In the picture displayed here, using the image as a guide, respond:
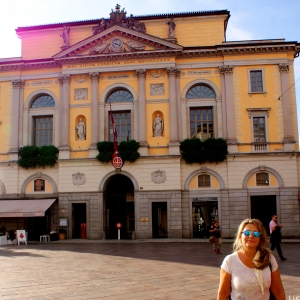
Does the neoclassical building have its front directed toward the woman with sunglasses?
yes

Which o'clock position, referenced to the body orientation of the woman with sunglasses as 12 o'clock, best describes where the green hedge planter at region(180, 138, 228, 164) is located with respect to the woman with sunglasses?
The green hedge planter is roughly at 6 o'clock from the woman with sunglasses.

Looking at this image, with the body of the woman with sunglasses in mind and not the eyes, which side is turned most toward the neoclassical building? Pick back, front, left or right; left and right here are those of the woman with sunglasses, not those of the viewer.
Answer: back

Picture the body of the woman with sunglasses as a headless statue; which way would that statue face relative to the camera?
toward the camera

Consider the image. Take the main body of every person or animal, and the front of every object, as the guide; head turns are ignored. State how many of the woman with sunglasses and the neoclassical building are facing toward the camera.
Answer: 2

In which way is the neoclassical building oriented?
toward the camera

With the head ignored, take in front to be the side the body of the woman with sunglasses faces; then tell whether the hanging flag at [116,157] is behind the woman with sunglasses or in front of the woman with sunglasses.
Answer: behind

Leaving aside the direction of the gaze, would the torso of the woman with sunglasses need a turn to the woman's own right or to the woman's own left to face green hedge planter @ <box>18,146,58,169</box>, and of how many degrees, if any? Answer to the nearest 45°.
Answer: approximately 135° to the woman's own right
